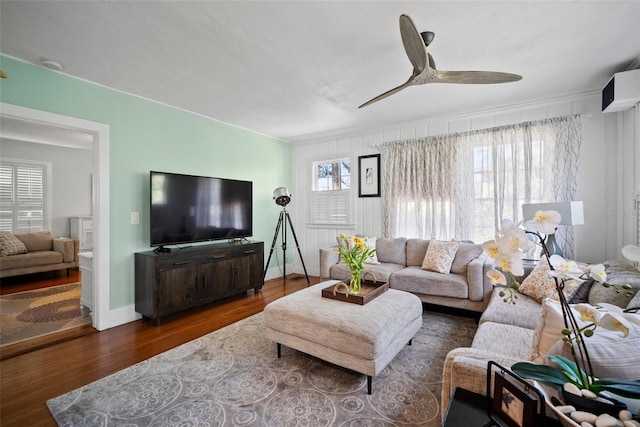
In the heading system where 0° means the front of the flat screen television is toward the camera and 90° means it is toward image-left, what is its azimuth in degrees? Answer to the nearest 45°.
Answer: approximately 315°

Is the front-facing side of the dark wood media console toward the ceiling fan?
yes

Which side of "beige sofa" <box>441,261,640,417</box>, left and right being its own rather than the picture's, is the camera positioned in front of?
left

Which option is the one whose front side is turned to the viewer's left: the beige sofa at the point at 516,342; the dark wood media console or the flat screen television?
the beige sofa

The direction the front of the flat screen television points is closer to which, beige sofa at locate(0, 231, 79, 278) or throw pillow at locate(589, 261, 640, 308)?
the throw pillow

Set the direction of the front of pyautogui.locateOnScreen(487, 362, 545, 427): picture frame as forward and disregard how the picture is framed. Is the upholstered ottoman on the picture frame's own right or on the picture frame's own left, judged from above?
on the picture frame's own right

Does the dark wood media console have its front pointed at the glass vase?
yes

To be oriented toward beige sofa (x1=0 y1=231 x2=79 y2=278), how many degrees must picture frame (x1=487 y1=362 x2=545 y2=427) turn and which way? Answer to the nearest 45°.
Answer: approximately 45° to its right

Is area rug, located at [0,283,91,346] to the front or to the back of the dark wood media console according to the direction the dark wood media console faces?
to the back

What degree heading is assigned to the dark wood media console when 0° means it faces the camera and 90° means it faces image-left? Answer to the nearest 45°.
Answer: approximately 315°

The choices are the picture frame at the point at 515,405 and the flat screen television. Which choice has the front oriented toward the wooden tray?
the flat screen television

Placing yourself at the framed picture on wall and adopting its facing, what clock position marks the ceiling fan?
The ceiling fan is roughly at 10 o'clock from the framed picture on wall.

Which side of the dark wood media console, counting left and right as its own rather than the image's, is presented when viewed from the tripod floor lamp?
left
